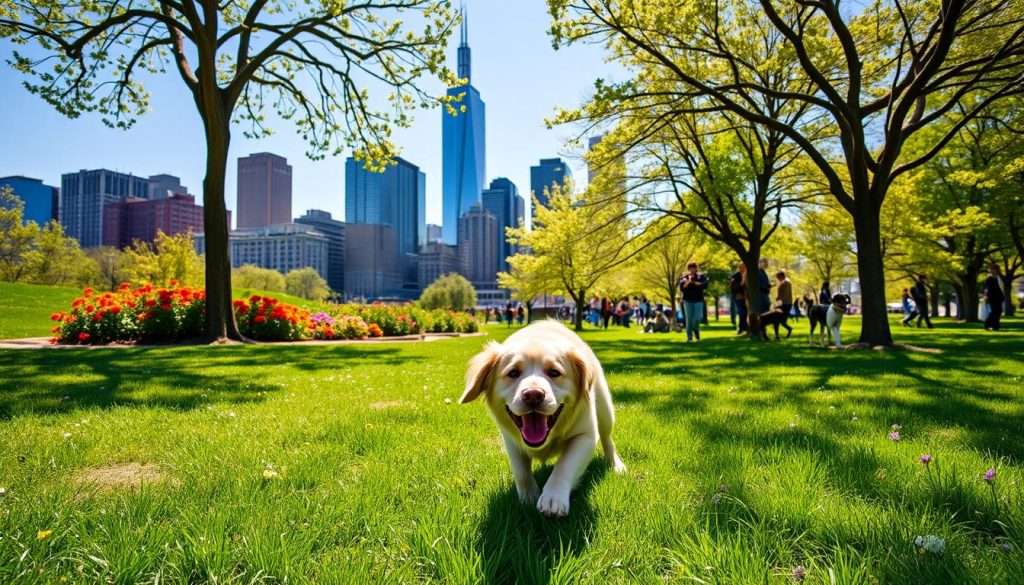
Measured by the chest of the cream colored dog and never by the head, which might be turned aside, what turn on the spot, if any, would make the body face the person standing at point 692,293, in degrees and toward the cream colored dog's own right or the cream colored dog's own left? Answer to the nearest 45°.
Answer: approximately 180°

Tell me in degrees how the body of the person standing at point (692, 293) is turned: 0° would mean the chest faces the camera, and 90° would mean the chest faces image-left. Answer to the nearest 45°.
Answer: approximately 0°

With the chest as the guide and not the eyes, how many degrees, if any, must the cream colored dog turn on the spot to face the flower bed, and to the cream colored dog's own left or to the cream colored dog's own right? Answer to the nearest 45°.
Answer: approximately 135° to the cream colored dog's own right

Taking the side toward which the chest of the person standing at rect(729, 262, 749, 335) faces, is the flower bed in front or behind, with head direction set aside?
behind

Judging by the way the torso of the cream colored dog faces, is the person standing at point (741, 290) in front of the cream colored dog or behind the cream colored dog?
behind

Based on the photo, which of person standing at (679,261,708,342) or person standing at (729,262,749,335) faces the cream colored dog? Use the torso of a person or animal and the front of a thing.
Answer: person standing at (679,261,708,342)

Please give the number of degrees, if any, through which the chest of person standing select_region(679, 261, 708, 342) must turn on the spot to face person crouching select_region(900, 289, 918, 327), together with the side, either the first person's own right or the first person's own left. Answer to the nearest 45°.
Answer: approximately 135° to the first person's own left

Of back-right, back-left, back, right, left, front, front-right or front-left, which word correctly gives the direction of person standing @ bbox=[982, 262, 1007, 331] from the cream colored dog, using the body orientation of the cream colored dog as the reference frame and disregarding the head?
back-left

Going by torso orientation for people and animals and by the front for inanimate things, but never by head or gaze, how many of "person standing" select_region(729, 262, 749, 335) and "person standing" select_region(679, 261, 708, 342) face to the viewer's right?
1

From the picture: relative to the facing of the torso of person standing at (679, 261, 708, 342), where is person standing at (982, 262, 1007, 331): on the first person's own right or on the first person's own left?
on the first person's own left
